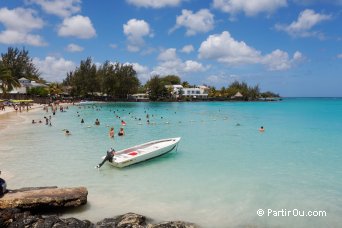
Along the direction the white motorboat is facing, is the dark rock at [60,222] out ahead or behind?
behind

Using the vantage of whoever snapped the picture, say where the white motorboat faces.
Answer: facing away from the viewer and to the right of the viewer

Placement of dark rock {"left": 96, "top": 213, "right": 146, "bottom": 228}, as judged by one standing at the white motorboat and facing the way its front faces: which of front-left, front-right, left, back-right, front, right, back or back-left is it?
back-right

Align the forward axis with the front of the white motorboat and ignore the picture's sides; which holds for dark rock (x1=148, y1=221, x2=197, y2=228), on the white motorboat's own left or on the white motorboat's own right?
on the white motorboat's own right

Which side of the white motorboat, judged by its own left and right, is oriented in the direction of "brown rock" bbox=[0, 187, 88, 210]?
back
